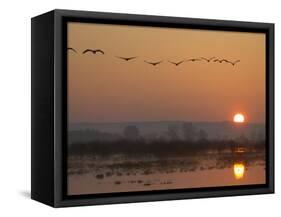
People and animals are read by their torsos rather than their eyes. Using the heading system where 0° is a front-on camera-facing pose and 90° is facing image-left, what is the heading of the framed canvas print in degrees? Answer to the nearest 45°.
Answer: approximately 315°
